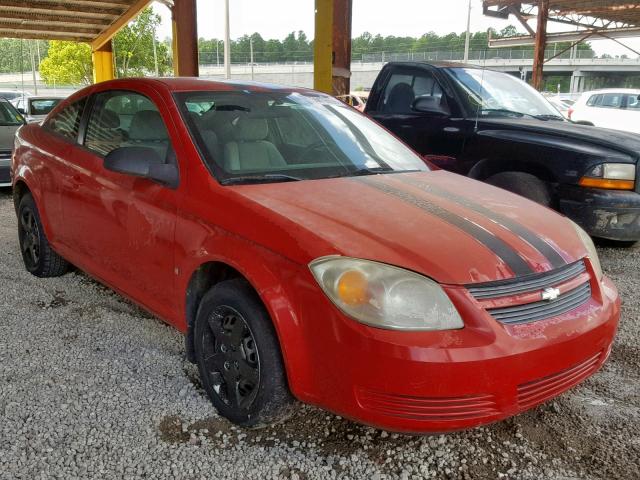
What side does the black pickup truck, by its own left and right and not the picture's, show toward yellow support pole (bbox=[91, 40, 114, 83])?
back

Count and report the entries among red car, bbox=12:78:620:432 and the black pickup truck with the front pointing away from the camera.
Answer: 0

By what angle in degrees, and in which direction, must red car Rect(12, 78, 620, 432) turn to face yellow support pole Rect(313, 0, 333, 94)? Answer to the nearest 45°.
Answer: approximately 135° to its left

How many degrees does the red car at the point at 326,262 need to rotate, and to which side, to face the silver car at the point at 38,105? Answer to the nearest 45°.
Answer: approximately 180°

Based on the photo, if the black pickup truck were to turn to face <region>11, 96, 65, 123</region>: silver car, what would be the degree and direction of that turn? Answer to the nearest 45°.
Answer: approximately 180°

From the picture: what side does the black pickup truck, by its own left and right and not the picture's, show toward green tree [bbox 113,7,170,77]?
back

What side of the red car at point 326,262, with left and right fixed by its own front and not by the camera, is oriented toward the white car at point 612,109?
left

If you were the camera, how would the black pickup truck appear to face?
facing the viewer and to the right of the viewer

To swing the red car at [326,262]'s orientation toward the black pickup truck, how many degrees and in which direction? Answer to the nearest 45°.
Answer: approximately 90° to its left

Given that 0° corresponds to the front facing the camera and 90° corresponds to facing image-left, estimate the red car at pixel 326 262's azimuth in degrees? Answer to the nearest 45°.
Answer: approximately 315°

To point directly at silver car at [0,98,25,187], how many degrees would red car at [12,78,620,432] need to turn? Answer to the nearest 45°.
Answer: approximately 180°

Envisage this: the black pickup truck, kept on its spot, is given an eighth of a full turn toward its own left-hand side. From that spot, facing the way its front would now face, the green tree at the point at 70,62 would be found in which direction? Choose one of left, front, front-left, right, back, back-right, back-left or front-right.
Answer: back-left
